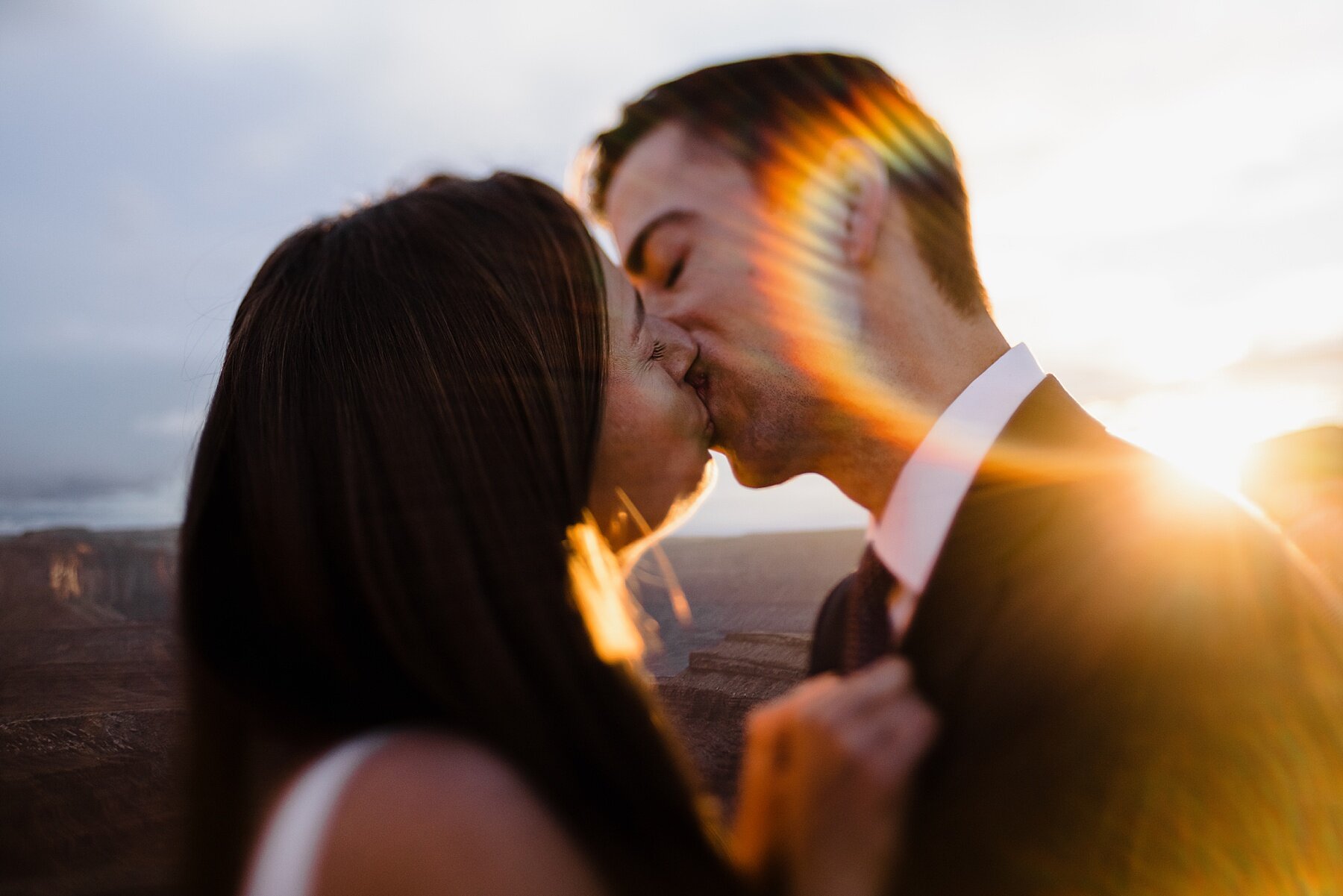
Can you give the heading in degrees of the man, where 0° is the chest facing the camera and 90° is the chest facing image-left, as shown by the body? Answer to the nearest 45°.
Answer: approximately 90°

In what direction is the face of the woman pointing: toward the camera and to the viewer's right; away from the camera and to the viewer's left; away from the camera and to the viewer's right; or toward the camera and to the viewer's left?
away from the camera and to the viewer's right

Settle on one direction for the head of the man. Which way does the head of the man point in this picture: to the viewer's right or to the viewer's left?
to the viewer's left
